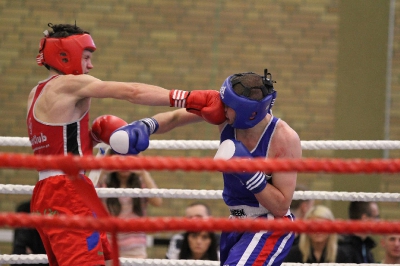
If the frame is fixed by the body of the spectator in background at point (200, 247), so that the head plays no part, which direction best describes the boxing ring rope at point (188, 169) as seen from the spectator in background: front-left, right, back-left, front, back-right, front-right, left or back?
front

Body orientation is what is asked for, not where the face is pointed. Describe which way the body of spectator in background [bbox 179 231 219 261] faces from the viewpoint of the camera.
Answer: toward the camera

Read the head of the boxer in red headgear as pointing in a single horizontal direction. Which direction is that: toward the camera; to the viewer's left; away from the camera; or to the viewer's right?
to the viewer's right

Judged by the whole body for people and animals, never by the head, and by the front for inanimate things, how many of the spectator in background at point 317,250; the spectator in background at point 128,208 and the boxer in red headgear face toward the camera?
2

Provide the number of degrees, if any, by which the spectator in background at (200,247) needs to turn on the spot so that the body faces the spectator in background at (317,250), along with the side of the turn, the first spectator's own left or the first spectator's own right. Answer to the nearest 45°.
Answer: approximately 90° to the first spectator's own left

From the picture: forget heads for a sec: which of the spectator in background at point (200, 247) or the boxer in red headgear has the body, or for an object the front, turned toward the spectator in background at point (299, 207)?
the boxer in red headgear

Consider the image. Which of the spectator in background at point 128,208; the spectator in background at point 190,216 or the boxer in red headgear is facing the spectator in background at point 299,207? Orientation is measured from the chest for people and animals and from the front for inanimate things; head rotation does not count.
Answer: the boxer in red headgear

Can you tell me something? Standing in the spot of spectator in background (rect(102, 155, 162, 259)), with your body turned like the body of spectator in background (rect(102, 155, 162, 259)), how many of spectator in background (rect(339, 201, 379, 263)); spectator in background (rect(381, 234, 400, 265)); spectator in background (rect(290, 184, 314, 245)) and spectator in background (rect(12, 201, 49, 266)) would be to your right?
1

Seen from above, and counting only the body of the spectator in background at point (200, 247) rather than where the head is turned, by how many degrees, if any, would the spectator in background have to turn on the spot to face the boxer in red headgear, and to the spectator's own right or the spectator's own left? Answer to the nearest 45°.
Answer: approximately 45° to the spectator's own right

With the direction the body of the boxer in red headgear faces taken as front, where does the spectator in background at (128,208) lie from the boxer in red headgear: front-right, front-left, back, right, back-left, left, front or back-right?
front-left

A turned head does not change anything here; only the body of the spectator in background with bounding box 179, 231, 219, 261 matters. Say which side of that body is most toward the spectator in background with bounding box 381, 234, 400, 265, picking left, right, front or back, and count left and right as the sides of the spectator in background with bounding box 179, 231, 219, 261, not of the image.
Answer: left

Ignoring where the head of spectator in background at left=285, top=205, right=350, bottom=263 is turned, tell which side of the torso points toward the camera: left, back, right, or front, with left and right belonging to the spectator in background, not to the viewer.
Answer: front

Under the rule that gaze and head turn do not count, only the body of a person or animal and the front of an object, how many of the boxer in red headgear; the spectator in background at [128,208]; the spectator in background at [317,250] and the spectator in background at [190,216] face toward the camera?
3

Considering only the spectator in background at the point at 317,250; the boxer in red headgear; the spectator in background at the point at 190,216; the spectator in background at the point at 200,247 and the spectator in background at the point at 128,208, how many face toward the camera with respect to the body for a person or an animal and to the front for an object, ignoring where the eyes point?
4

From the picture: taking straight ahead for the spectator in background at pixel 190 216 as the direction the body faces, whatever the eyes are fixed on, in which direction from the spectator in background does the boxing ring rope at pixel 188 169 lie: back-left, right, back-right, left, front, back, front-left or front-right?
front
